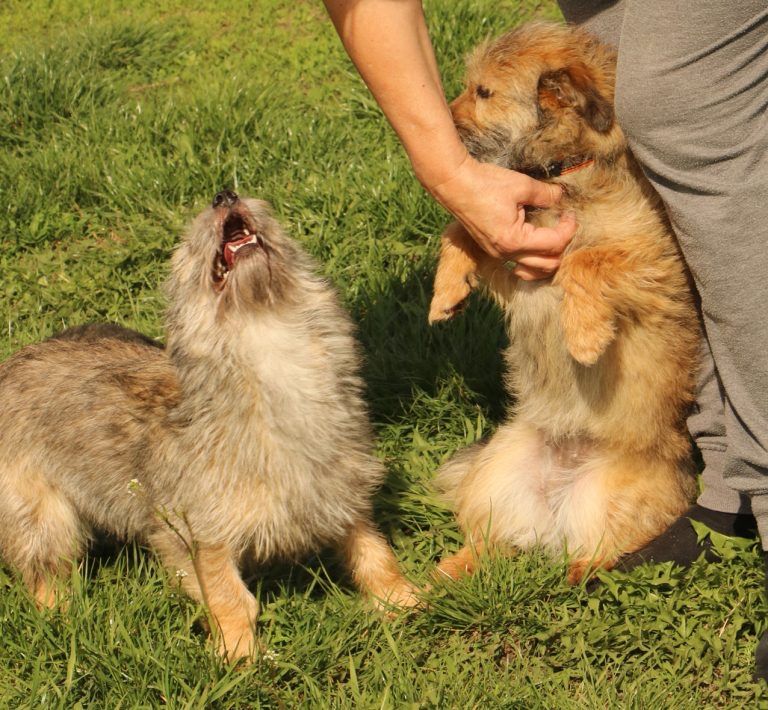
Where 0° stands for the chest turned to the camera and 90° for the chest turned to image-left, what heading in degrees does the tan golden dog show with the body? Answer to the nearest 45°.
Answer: approximately 45°

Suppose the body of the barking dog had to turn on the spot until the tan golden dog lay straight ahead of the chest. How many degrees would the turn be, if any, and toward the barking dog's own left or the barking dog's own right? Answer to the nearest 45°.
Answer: approximately 45° to the barking dog's own left

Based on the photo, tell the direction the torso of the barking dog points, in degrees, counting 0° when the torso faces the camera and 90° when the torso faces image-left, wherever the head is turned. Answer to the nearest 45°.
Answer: approximately 315°

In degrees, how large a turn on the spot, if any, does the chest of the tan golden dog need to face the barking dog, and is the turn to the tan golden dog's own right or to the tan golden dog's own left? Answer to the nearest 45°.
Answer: approximately 45° to the tan golden dog's own right
